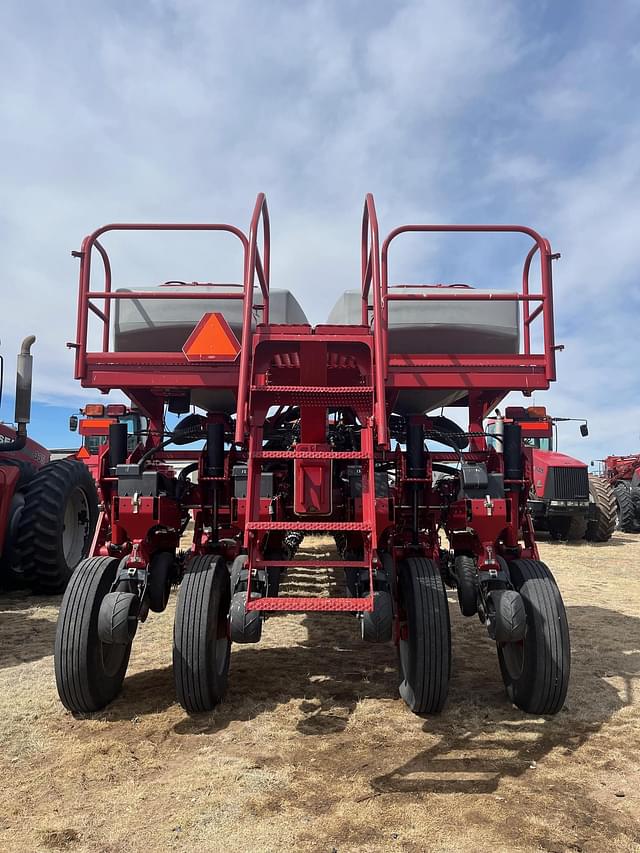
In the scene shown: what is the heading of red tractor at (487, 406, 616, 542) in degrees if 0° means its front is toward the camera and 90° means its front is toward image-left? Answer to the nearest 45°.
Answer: approximately 315°
